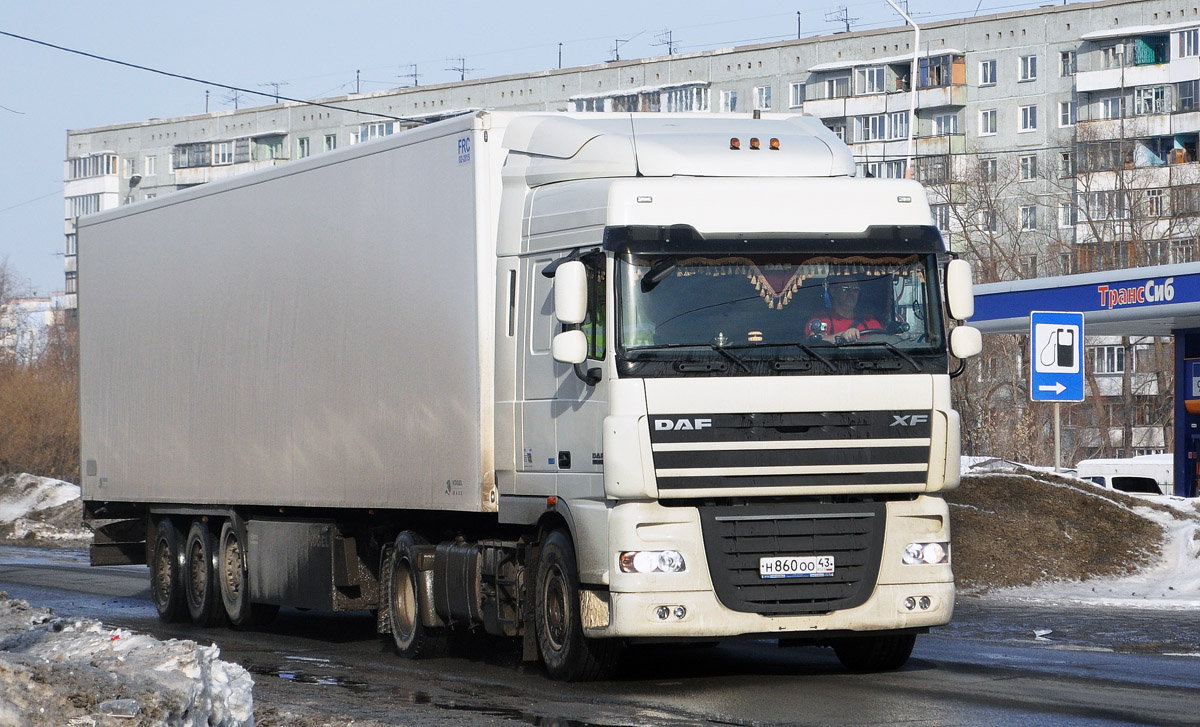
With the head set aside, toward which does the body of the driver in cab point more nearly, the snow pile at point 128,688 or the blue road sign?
the snow pile

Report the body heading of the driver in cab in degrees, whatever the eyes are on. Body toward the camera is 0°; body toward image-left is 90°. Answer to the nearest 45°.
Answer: approximately 315°

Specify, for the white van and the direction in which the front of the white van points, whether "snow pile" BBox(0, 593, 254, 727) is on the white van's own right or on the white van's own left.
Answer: on the white van's own left

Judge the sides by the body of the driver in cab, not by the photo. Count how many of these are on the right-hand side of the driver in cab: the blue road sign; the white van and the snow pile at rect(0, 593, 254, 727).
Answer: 1

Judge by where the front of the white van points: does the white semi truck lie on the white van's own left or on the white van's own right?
on the white van's own left

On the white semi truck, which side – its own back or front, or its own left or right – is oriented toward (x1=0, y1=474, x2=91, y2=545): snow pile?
back

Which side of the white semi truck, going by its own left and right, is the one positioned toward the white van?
left

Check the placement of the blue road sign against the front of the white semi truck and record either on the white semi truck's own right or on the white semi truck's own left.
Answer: on the white semi truck's own left

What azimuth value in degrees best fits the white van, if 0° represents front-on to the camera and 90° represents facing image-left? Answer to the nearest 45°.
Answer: approximately 90°

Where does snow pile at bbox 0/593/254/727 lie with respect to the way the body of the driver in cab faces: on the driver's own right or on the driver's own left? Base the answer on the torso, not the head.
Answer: on the driver's own right
